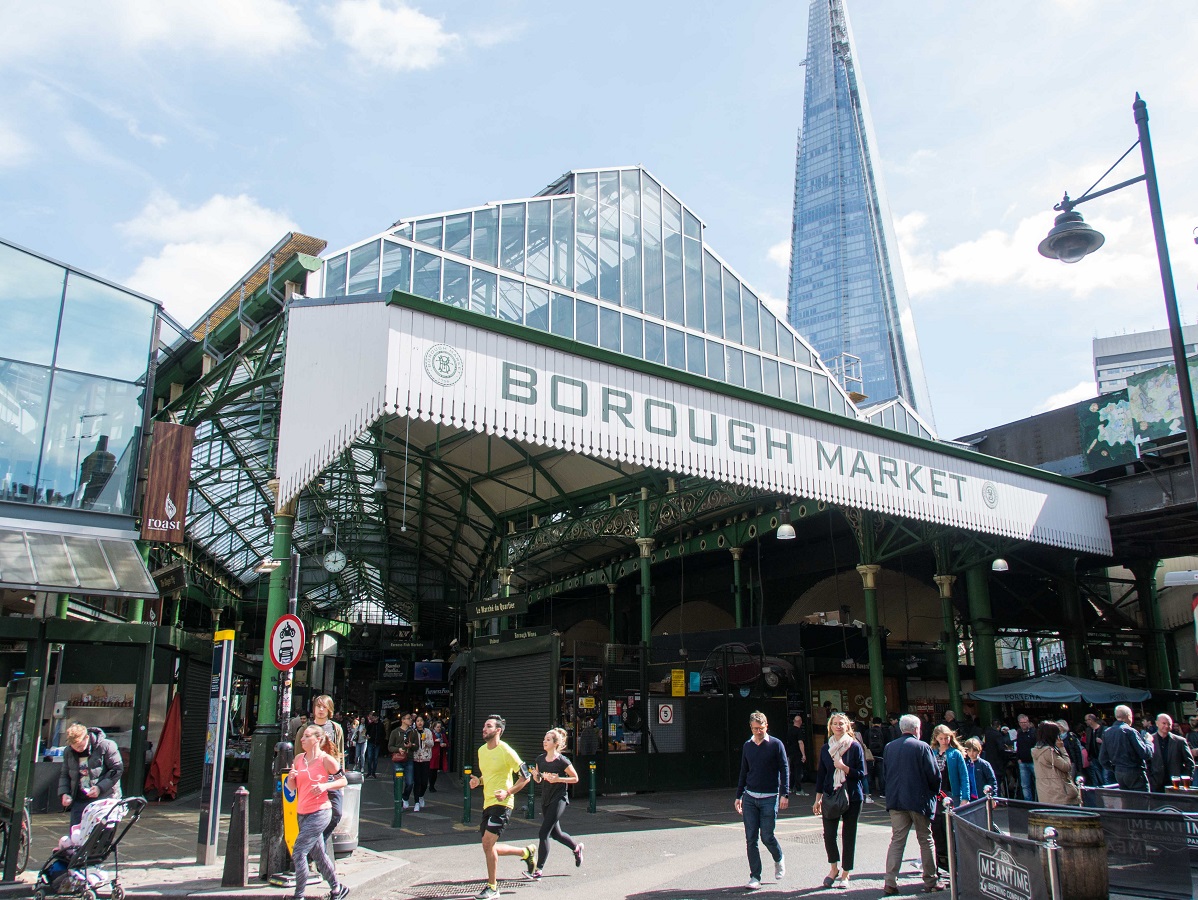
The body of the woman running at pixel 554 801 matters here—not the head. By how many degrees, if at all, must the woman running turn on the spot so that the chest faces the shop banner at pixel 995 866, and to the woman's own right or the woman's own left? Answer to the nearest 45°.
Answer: approximately 90° to the woman's own left

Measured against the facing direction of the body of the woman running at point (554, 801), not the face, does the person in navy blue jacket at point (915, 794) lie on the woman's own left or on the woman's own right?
on the woman's own left

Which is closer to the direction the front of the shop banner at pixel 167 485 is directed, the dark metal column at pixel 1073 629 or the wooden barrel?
the wooden barrel

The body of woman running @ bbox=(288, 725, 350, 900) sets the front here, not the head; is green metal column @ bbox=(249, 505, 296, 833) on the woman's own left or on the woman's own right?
on the woman's own right

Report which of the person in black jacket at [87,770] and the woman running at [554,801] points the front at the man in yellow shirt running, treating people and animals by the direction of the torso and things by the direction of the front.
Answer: the woman running

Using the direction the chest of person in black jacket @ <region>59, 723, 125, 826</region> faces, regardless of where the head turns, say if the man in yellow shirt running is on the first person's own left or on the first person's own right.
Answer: on the first person's own left

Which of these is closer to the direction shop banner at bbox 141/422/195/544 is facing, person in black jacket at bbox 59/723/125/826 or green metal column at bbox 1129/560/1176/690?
the person in black jacket

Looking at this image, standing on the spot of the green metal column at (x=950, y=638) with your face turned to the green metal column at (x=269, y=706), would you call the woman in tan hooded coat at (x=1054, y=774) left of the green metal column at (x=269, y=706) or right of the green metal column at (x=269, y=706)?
left

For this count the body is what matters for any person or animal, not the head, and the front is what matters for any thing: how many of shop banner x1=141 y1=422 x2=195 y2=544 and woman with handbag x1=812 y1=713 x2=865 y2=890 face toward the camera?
2

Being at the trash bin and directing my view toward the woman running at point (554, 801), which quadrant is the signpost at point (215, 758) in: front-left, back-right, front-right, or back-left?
back-right

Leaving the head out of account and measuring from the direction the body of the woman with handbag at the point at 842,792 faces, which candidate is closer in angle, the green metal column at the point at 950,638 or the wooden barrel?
the wooden barrel
